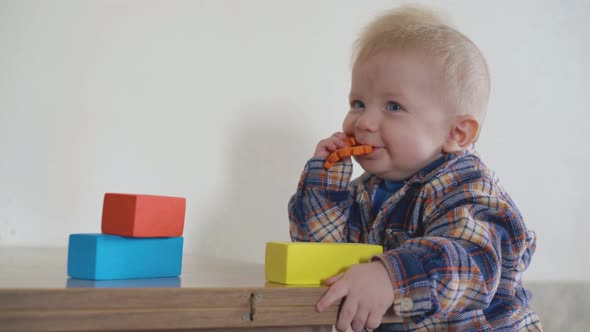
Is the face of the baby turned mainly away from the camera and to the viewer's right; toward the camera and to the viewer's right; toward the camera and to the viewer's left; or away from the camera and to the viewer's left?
toward the camera and to the viewer's left

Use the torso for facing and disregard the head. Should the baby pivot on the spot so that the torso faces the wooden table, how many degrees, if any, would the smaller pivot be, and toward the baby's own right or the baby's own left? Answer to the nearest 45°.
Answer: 0° — they already face it

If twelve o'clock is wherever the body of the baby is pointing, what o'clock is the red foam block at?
The red foam block is roughly at 12 o'clock from the baby.

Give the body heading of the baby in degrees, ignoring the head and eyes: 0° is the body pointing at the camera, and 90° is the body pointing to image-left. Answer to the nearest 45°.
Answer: approximately 45°

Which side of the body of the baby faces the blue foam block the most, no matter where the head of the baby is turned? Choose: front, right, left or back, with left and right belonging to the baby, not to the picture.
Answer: front
